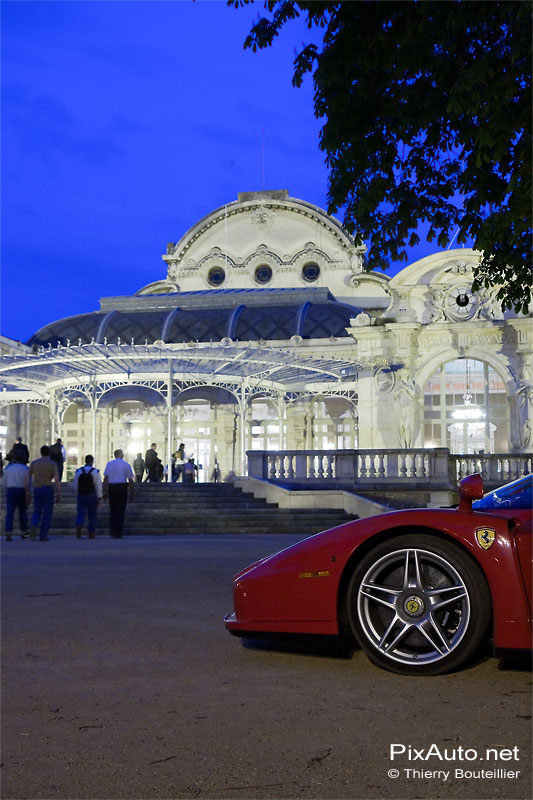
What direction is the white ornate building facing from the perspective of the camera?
toward the camera

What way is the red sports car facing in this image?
to the viewer's left

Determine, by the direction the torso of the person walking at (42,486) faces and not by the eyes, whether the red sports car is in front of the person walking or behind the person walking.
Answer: behind

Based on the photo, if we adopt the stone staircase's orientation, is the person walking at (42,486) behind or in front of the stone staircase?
in front

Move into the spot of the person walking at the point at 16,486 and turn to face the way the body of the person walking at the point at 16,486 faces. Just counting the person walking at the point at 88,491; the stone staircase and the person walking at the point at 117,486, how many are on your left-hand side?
0

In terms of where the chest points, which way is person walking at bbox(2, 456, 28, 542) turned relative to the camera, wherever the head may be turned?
away from the camera

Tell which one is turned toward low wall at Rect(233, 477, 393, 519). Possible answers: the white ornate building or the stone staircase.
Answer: the white ornate building

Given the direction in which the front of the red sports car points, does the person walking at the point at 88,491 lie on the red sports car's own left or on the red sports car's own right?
on the red sports car's own right

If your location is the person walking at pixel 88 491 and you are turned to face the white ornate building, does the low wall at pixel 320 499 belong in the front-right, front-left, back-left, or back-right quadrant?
front-right

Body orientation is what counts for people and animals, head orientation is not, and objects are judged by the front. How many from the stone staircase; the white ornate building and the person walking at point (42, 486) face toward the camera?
2

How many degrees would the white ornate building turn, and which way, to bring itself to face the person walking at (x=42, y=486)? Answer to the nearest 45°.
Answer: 0° — it already faces them

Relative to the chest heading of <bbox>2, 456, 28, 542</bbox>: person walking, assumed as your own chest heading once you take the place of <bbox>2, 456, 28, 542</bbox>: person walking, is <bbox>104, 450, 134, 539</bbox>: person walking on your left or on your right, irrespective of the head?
on your right

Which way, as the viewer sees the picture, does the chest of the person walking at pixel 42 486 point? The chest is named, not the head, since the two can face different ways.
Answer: away from the camera

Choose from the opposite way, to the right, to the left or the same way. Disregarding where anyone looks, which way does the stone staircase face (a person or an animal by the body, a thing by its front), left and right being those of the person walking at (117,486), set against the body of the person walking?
the opposite way

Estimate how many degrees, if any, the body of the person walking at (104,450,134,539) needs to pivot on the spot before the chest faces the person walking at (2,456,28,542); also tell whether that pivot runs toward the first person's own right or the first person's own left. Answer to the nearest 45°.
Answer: approximately 90° to the first person's own left

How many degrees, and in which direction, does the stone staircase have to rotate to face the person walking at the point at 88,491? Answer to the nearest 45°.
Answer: approximately 45° to its right

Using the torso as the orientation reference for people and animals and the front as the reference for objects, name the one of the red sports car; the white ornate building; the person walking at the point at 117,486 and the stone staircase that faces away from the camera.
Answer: the person walking

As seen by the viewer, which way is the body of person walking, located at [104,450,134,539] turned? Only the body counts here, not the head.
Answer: away from the camera

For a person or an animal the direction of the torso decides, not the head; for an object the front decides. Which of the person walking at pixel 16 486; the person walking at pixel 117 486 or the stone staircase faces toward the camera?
the stone staircase
